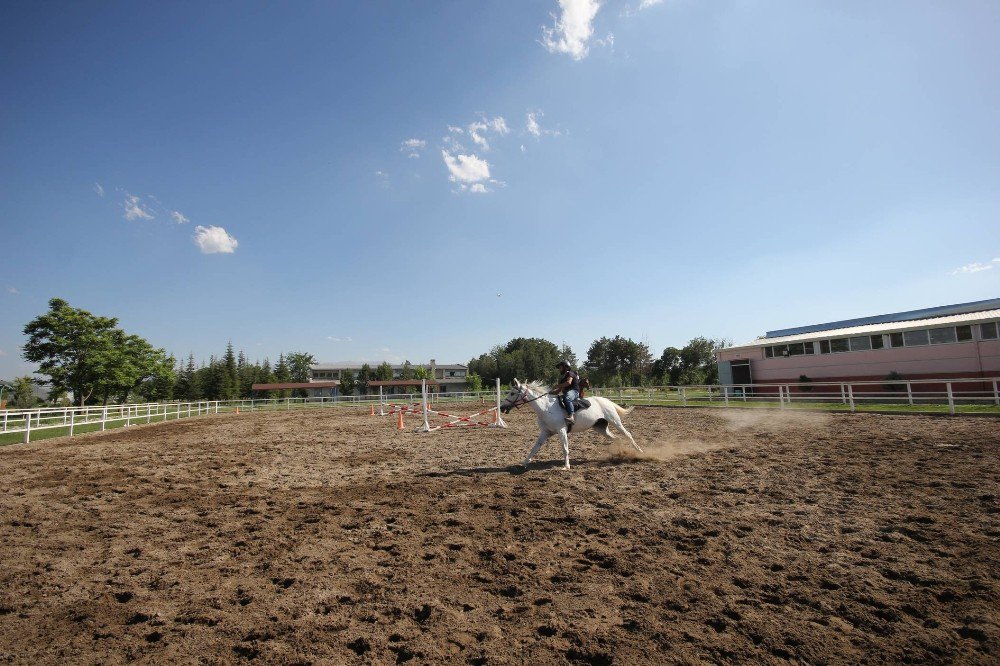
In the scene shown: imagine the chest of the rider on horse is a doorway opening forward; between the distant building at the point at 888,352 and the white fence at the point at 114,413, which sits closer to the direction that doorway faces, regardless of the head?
the white fence

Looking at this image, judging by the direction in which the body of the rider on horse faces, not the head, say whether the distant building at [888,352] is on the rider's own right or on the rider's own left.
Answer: on the rider's own right

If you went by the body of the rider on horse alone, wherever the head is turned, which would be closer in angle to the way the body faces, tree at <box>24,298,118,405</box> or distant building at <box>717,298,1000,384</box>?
the tree

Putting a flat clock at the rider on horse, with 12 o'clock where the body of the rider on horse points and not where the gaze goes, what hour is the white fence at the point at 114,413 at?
The white fence is roughly at 1 o'clock from the rider on horse.

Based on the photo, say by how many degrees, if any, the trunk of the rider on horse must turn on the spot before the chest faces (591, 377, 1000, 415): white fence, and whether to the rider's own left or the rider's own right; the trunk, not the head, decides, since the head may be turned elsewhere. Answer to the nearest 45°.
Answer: approximately 135° to the rider's own right

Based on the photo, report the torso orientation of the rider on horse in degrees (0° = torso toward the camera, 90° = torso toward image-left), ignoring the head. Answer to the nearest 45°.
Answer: approximately 90°

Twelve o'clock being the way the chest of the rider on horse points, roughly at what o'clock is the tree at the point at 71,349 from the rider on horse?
The tree is roughly at 1 o'clock from the rider on horse.

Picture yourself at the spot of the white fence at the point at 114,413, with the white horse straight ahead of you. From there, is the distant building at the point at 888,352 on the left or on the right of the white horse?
left
